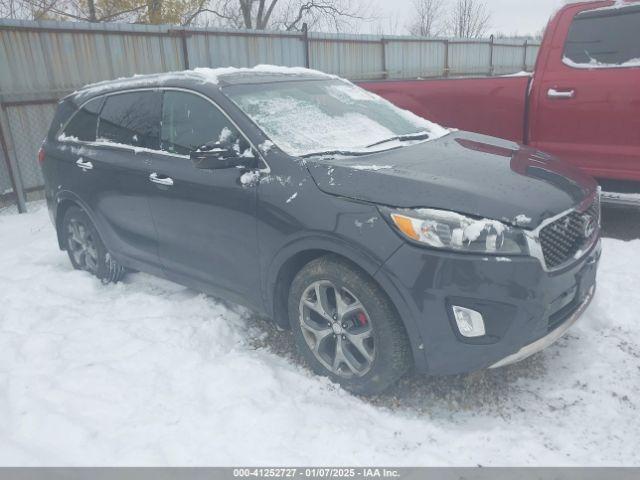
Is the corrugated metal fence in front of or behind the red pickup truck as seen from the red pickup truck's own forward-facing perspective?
behind

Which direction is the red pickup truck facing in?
to the viewer's right

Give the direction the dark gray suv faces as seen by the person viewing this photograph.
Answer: facing the viewer and to the right of the viewer

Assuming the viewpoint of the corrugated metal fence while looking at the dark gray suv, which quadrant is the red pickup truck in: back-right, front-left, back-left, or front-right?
front-left

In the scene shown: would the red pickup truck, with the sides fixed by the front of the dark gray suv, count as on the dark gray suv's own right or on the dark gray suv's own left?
on the dark gray suv's own left

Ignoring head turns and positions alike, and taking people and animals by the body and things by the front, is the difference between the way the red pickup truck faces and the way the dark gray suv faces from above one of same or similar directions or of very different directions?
same or similar directions

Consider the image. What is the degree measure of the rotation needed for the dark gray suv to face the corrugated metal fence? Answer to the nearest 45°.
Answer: approximately 180°

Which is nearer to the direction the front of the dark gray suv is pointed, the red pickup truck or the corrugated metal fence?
the red pickup truck

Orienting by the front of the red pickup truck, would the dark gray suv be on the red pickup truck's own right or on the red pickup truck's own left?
on the red pickup truck's own right

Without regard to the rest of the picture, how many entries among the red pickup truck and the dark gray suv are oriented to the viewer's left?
0
